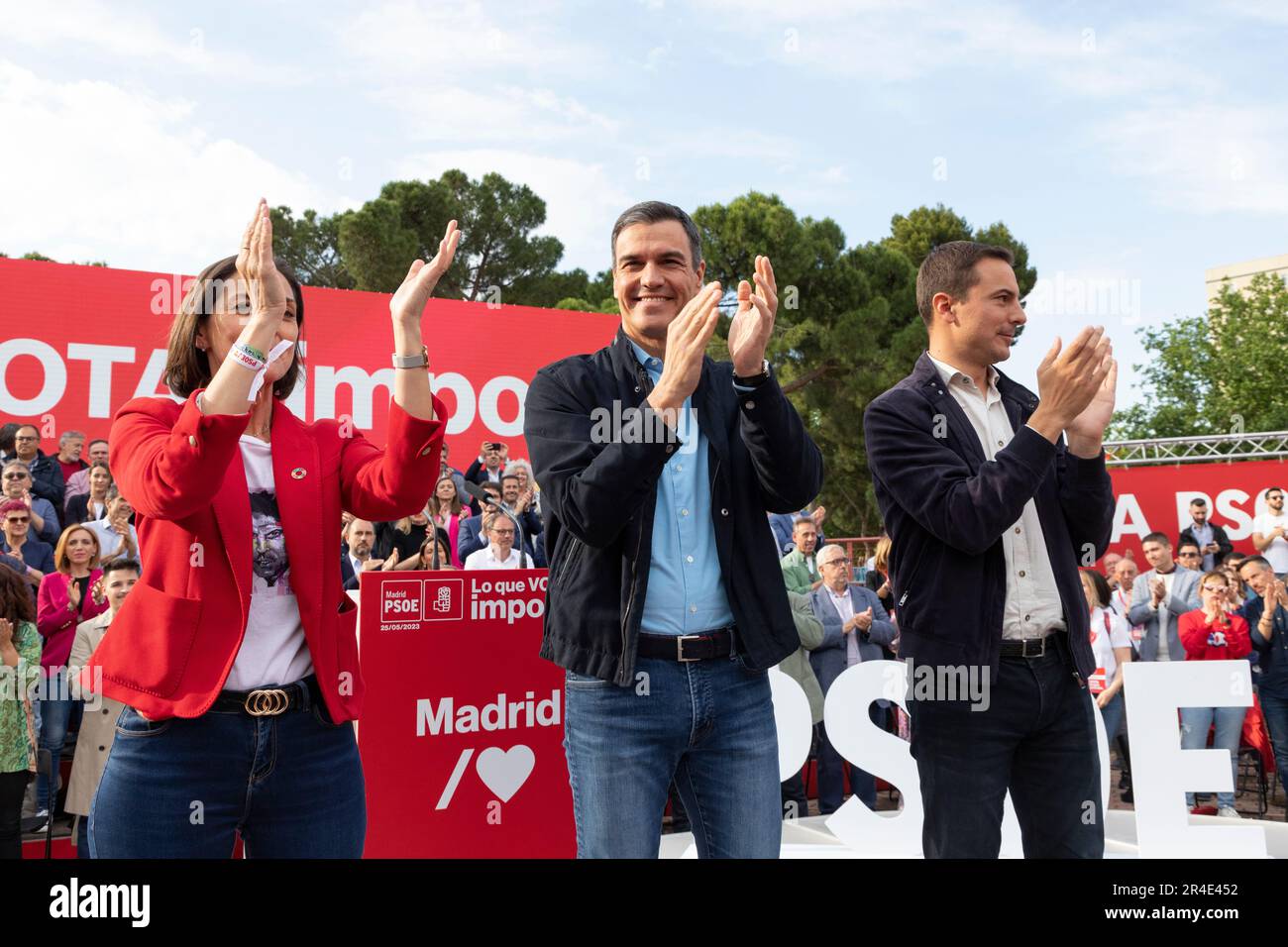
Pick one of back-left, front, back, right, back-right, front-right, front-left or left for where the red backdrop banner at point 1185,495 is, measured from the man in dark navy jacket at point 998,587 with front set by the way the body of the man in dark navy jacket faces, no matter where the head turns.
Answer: back-left

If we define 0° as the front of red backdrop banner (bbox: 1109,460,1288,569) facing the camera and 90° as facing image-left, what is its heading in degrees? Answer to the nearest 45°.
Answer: approximately 0°

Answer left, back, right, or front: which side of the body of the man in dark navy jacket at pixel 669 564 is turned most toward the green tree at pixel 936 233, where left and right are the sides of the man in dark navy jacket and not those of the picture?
back

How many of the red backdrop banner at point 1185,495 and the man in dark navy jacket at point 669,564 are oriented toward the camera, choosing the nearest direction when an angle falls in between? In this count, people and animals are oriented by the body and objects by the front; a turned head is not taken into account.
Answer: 2
